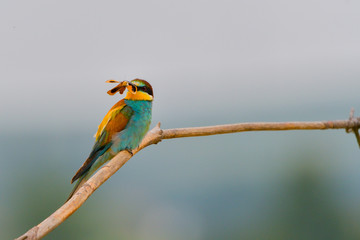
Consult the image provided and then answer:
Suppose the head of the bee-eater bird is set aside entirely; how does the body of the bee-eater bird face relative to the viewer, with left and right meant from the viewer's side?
facing the viewer and to the right of the viewer
